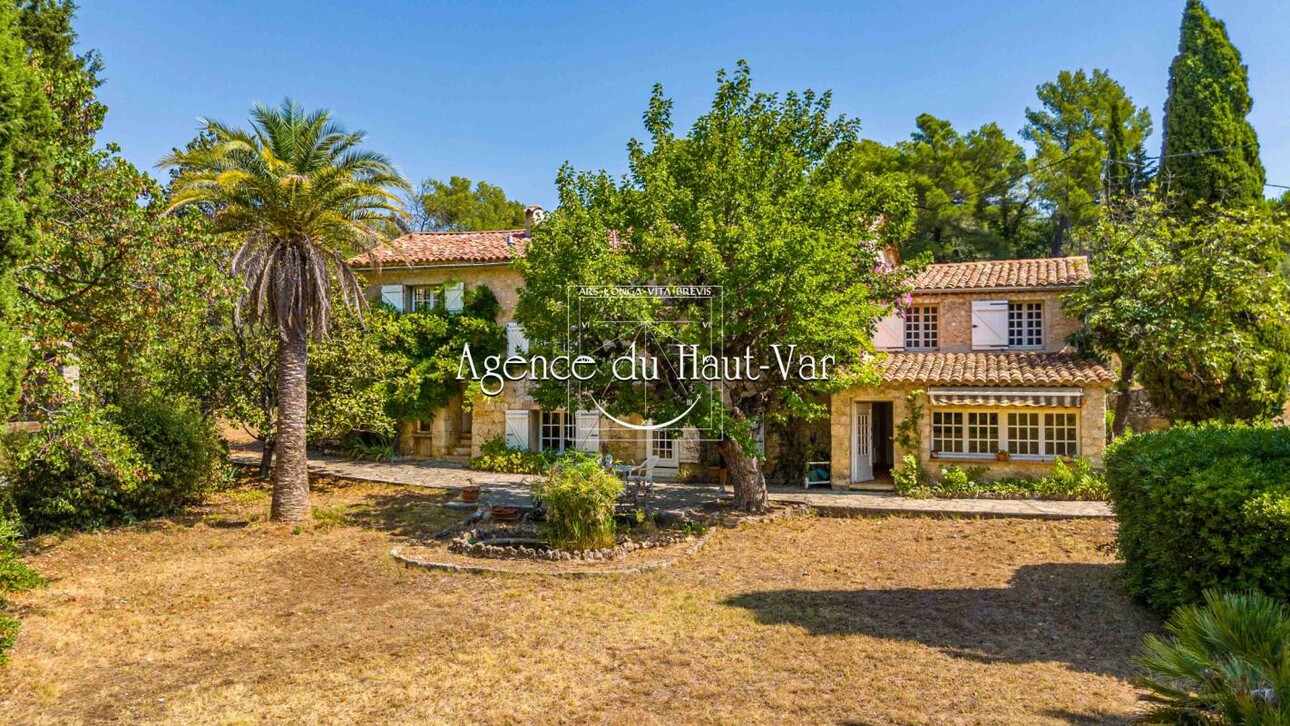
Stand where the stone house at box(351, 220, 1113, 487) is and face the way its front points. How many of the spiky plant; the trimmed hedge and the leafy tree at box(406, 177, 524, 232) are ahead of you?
2

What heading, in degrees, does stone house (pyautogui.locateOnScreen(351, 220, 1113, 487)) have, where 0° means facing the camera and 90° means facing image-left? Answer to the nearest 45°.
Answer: approximately 0°

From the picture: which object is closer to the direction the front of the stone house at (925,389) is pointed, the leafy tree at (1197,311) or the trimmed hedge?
the trimmed hedge

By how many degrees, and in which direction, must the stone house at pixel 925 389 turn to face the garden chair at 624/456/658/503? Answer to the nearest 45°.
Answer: approximately 45° to its right

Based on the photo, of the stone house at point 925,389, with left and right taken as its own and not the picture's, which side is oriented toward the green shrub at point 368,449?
right

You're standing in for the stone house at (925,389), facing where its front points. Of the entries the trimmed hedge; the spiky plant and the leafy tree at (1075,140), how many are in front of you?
2

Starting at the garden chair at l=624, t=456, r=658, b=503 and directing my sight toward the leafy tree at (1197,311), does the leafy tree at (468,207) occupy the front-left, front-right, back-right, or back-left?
back-left

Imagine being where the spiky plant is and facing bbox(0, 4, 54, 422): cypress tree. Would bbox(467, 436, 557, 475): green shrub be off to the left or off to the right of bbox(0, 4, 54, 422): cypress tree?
right

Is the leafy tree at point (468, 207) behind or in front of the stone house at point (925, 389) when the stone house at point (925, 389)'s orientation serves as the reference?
behind

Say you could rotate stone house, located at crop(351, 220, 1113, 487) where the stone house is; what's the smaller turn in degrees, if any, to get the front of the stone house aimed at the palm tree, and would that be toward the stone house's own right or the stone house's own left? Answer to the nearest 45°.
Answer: approximately 45° to the stone house's own right

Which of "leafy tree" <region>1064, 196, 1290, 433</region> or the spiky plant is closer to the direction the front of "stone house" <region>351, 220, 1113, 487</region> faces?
the spiky plant
